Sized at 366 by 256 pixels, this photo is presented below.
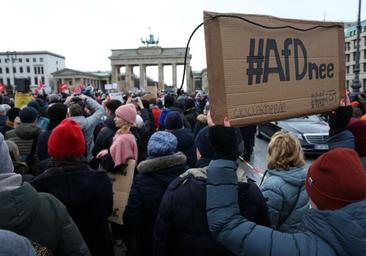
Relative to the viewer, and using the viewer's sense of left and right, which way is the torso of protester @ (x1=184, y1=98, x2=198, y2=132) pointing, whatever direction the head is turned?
facing away from the viewer

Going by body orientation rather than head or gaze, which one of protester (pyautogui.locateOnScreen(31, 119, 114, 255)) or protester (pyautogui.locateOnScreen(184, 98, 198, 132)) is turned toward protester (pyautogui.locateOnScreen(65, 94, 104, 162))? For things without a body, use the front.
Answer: protester (pyautogui.locateOnScreen(31, 119, 114, 255))

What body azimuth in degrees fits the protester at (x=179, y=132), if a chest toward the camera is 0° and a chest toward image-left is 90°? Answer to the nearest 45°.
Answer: approximately 180°

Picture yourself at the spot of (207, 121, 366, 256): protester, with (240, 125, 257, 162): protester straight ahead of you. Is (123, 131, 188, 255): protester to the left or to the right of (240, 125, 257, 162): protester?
left

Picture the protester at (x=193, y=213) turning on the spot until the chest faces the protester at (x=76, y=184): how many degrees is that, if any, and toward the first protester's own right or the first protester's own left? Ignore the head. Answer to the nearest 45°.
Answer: approximately 45° to the first protester's own left

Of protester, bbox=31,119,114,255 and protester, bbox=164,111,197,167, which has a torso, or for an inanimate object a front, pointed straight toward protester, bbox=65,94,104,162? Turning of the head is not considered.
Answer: protester, bbox=31,119,114,255

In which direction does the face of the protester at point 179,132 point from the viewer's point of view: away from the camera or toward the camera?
away from the camera

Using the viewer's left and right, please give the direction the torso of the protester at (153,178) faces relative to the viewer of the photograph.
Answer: facing away from the viewer

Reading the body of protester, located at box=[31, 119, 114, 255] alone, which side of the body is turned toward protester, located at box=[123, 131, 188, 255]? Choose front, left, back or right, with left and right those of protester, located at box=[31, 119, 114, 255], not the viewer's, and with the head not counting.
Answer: right

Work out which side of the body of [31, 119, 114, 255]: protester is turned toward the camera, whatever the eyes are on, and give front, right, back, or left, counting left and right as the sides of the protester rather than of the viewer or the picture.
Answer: back

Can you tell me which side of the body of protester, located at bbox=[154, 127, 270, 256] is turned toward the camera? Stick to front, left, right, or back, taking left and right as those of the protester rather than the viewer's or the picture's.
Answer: back

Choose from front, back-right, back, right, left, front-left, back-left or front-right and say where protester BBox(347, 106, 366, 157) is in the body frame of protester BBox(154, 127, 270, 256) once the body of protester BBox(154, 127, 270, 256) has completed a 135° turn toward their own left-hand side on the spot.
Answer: back

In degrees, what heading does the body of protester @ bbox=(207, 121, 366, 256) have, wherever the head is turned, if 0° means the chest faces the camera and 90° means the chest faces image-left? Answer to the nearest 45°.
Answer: approximately 135°
